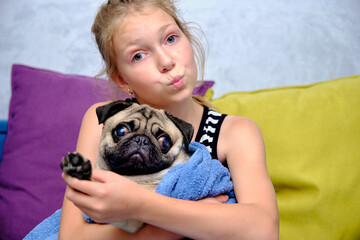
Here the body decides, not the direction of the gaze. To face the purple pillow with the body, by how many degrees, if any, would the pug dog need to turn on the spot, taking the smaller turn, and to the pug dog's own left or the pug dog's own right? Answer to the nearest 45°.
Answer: approximately 135° to the pug dog's own right

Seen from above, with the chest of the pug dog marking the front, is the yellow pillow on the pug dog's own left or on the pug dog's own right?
on the pug dog's own left

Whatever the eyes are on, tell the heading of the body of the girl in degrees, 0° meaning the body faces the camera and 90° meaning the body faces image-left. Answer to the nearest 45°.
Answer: approximately 0°

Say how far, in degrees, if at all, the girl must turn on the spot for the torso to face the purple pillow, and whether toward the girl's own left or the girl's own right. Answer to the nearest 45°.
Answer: approximately 135° to the girl's own right
